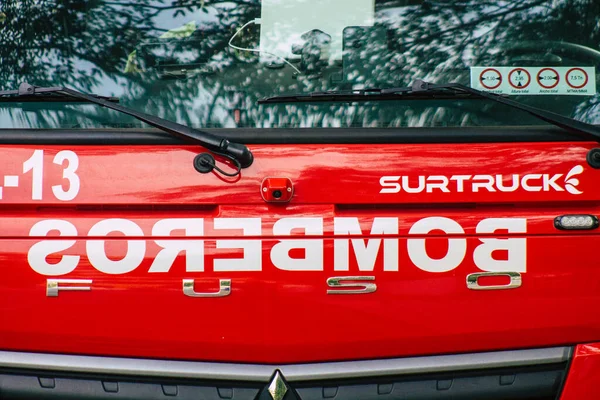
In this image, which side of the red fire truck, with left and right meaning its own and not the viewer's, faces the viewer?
front
